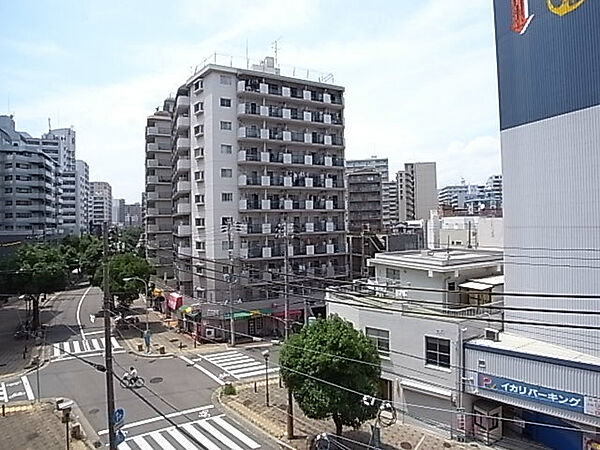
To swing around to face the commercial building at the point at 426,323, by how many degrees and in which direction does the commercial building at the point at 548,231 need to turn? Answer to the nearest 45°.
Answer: approximately 45° to its right

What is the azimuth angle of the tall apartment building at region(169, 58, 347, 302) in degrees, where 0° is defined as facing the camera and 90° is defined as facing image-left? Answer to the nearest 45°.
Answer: approximately 315°

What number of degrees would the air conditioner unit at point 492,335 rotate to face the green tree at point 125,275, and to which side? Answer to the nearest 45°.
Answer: approximately 45° to its right

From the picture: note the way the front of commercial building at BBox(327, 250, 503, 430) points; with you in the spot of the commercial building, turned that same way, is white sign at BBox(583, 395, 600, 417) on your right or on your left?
on your left

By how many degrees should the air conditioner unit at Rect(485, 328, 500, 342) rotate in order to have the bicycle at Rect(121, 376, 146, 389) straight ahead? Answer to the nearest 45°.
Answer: approximately 45° to its right

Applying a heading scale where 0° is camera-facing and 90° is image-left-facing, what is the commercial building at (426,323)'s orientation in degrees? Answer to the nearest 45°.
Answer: approximately 45°

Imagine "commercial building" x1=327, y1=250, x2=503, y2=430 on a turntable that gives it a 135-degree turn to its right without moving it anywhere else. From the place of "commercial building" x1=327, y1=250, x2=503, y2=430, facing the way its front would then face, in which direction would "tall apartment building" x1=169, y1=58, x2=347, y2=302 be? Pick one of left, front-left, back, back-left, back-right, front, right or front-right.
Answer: front-left

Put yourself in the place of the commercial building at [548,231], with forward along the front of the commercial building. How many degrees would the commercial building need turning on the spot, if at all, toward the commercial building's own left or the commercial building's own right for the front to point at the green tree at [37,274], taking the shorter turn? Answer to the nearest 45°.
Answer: approximately 45° to the commercial building's own right

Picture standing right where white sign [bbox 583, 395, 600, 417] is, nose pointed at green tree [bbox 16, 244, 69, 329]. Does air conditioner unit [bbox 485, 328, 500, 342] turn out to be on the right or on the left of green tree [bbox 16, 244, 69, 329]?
right

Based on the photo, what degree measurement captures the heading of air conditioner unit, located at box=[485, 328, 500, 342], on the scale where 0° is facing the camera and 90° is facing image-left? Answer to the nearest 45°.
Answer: approximately 45°

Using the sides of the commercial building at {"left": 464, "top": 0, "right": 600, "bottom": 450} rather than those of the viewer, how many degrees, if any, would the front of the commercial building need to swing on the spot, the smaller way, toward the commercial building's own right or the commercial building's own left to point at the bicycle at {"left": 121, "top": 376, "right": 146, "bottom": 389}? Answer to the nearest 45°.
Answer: approximately 45° to the commercial building's own right

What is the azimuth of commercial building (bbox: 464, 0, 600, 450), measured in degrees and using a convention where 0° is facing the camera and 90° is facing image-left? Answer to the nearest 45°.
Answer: approximately 45°
